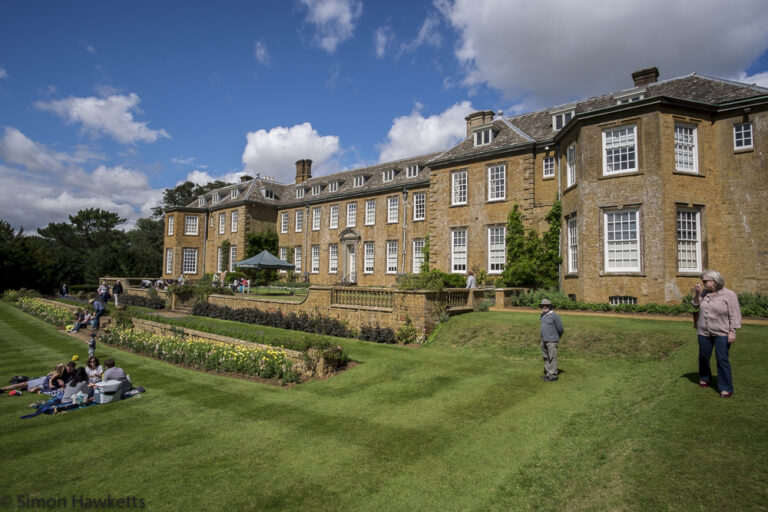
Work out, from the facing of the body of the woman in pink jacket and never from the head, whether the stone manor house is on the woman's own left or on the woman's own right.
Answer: on the woman's own right

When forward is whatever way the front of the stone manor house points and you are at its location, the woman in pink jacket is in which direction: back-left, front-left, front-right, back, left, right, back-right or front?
front-left

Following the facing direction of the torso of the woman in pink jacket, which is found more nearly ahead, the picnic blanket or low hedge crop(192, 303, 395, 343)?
the picnic blanket

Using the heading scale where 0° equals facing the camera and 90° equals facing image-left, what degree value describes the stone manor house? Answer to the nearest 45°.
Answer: approximately 45°

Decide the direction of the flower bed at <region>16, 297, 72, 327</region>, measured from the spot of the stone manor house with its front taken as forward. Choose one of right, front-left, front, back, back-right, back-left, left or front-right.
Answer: front-right

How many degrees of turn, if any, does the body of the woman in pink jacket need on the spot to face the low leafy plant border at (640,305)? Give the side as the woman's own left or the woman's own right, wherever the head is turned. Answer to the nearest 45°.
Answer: approximately 135° to the woman's own right

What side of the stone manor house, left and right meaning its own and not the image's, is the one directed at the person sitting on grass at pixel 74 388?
front

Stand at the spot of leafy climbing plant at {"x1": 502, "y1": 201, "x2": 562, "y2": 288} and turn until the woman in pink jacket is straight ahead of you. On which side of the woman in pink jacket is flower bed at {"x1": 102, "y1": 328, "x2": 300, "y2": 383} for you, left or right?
right

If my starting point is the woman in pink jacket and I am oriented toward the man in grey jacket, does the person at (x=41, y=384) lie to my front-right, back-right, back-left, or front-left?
front-left

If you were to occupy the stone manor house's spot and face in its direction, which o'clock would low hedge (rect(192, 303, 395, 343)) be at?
The low hedge is roughly at 1 o'clock from the stone manor house.

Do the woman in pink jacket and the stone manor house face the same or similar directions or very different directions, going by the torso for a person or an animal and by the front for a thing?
same or similar directions

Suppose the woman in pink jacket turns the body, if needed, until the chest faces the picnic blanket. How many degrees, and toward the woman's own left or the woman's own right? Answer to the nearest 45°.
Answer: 0° — they already face it

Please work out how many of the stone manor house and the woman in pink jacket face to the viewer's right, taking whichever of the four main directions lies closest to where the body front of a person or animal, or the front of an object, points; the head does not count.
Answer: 0
